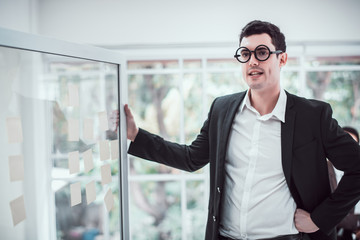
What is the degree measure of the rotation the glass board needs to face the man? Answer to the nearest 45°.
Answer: approximately 45° to its left

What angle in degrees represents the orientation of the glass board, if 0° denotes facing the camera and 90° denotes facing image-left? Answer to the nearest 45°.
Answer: approximately 315°

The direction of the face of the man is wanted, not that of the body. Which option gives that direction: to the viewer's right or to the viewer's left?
to the viewer's left
